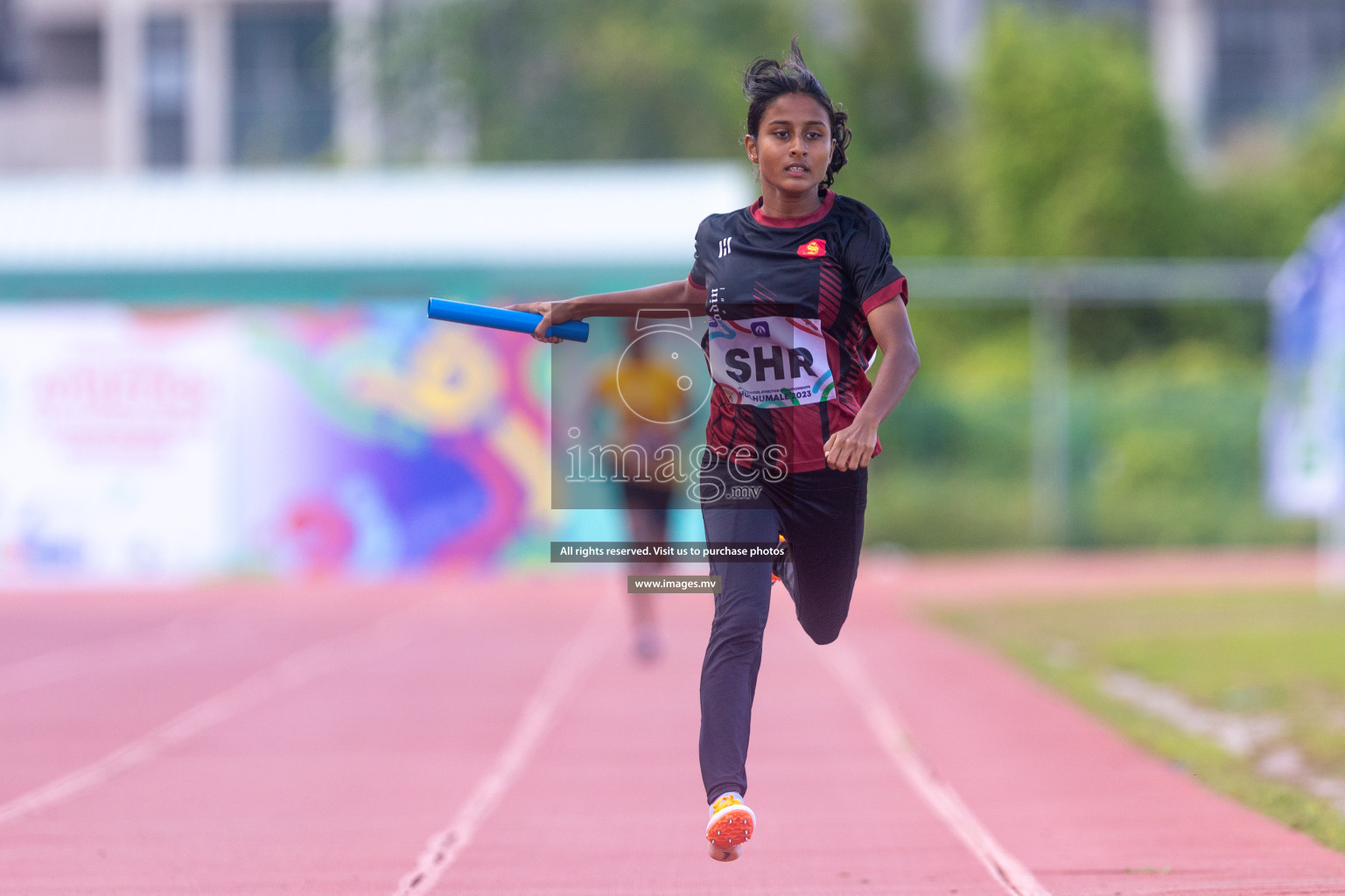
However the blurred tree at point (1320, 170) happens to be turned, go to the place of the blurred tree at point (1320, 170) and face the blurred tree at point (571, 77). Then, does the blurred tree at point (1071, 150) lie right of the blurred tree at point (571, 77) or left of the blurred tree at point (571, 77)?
left

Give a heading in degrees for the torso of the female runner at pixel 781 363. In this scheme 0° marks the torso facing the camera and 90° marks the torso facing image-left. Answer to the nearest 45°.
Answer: approximately 0°

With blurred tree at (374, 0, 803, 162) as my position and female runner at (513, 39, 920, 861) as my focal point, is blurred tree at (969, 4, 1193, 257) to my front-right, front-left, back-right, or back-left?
front-left

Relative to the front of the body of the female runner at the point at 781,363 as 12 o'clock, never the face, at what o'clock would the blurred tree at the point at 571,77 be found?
The blurred tree is roughly at 6 o'clock from the female runner.

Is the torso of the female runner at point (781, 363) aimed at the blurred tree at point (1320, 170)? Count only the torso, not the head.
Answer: no

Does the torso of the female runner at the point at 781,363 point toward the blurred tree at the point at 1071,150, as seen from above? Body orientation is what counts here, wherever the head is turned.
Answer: no

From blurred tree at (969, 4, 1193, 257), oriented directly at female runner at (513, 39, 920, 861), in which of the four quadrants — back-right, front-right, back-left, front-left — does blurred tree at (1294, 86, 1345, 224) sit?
back-left

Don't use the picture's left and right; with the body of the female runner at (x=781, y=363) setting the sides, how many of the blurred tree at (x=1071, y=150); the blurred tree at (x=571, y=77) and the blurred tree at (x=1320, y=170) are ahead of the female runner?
0
